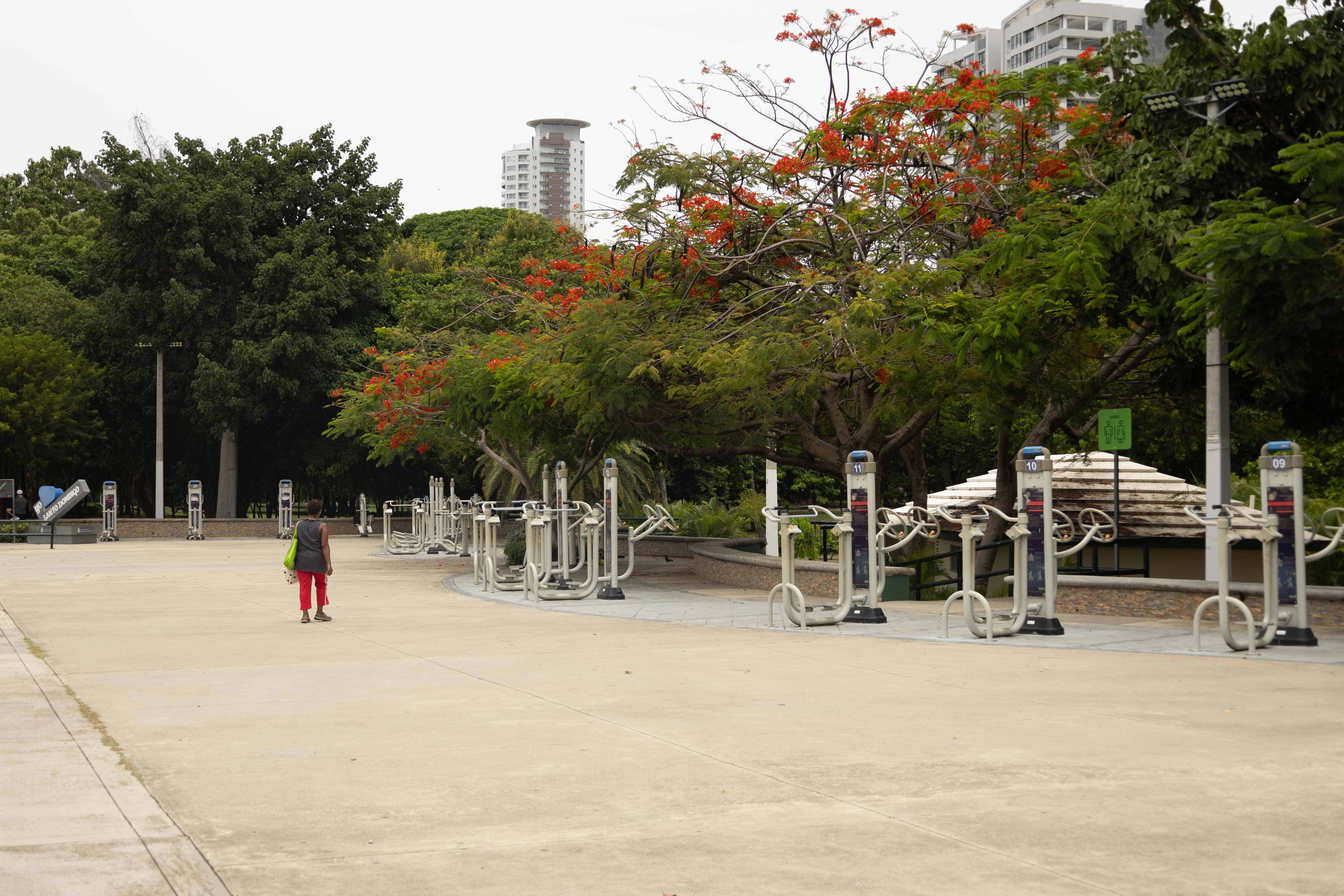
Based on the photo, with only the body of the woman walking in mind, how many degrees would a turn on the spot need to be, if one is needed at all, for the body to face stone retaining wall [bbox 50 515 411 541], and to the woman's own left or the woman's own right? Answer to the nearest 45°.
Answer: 0° — they already face it

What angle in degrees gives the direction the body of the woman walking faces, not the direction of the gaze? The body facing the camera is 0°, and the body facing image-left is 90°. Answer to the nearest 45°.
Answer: approximately 180°

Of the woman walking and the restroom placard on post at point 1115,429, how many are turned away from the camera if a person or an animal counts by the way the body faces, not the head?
1

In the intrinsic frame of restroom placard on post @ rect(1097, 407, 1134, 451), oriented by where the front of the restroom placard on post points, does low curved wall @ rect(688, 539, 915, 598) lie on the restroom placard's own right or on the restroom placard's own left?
on the restroom placard's own right

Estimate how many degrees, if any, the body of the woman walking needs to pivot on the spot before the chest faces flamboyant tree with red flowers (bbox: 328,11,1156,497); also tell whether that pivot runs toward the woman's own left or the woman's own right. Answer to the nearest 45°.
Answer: approximately 90° to the woman's own right

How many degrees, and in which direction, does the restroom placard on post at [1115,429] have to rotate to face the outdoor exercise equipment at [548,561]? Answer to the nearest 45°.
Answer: approximately 90° to its right

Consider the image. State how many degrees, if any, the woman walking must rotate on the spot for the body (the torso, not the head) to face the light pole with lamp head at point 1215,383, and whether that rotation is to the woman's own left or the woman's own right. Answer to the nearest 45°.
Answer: approximately 90° to the woman's own right

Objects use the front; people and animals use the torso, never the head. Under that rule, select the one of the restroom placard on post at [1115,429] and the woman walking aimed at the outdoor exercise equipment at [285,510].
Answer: the woman walking

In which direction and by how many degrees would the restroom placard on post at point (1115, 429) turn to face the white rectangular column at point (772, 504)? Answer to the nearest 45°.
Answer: approximately 135° to its right

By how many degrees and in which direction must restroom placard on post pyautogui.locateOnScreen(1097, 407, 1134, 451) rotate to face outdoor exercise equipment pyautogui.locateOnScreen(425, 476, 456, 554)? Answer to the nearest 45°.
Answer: approximately 135° to its right

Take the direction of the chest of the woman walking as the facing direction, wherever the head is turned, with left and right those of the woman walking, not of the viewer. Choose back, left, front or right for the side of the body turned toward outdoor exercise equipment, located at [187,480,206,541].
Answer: front

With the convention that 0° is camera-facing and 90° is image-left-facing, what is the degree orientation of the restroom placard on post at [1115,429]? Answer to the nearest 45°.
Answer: approximately 0°

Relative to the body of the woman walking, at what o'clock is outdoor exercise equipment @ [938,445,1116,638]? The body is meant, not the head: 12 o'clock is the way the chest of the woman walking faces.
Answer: The outdoor exercise equipment is roughly at 4 o'clock from the woman walking.

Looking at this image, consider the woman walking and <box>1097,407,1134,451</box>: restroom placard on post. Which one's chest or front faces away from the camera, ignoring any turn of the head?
the woman walking
